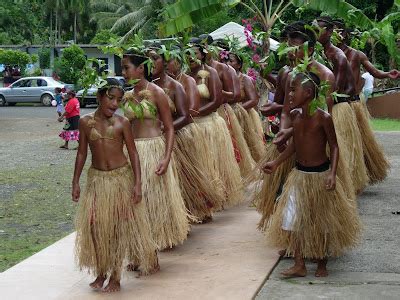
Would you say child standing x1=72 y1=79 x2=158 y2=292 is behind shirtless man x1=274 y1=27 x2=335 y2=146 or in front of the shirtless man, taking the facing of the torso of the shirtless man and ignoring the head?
in front

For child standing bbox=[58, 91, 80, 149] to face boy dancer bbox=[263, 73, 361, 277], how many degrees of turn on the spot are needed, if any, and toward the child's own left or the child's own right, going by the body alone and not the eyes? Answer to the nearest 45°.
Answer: approximately 90° to the child's own left

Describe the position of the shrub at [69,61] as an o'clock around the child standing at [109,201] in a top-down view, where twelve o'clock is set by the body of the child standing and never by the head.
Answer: The shrub is roughly at 6 o'clock from the child standing.

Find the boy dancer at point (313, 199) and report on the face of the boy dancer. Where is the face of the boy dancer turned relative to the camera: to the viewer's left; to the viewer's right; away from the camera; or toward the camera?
to the viewer's left

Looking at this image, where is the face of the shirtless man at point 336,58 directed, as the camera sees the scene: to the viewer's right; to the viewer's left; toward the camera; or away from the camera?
to the viewer's left

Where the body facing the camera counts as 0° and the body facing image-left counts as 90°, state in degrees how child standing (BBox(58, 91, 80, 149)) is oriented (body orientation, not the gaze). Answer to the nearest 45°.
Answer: approximately 90°

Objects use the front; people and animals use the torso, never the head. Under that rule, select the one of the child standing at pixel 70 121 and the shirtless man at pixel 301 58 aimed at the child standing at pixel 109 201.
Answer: the shirtless man

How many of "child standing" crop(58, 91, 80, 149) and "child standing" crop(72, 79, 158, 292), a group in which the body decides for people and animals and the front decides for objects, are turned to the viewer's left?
1

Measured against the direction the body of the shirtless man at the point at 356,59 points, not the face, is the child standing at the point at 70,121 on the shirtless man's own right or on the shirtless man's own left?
on the shirtless man's own right

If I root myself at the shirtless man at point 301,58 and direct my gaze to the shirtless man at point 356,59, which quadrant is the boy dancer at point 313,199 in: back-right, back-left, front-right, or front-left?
back-right

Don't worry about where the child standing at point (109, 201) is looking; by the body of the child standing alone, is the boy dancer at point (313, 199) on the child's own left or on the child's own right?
on the child's own left
